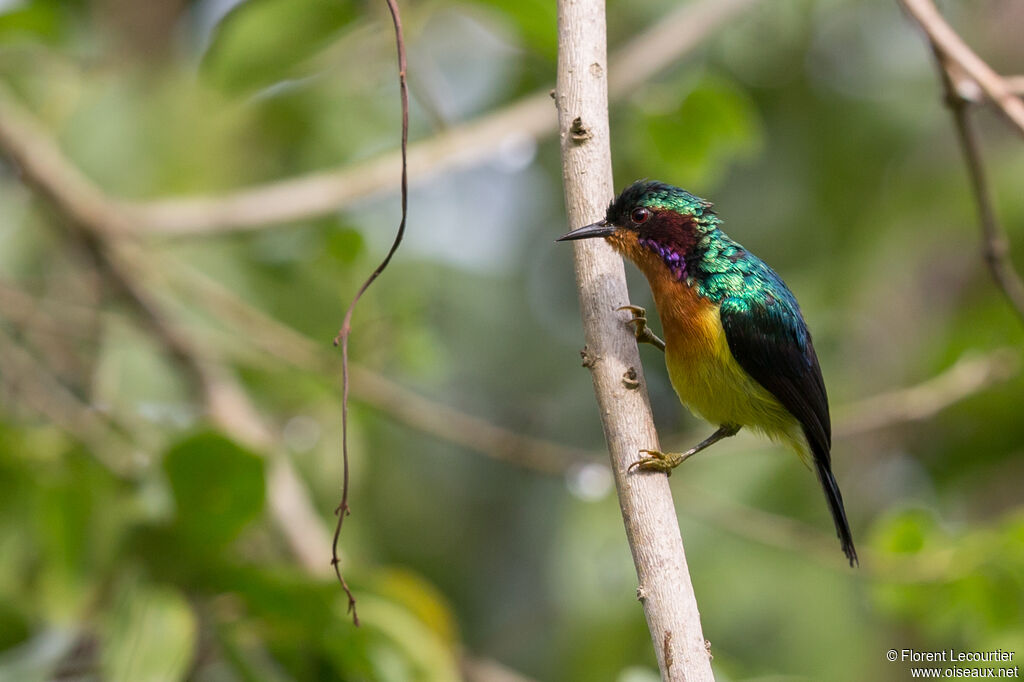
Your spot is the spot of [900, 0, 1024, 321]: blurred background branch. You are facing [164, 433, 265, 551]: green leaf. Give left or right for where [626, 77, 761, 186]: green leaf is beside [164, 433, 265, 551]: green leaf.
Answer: right

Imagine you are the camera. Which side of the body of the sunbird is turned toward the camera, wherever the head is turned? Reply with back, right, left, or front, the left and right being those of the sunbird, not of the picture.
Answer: left

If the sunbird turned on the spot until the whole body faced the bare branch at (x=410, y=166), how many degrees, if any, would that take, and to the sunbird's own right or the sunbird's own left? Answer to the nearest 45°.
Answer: approximately 45° to the sunbird's own right
